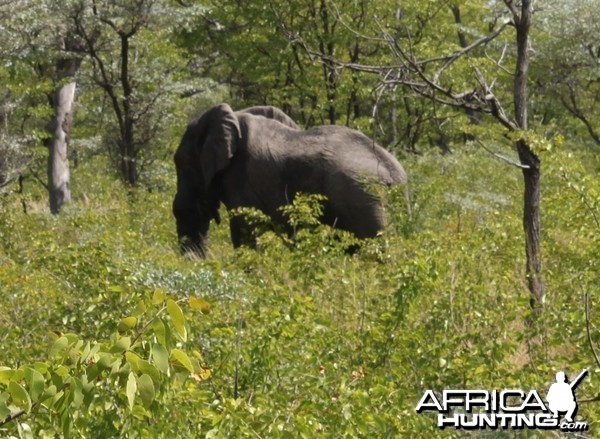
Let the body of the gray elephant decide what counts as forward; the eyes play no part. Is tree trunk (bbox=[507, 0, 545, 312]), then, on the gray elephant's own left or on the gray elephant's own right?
on the gray elephant's own left

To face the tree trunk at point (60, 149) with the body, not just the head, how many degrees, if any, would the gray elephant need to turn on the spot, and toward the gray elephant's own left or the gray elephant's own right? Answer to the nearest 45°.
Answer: approximately 45° to the gray elephant's own right

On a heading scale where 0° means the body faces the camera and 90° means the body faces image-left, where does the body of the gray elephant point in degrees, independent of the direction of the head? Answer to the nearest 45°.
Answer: approximately 90°
